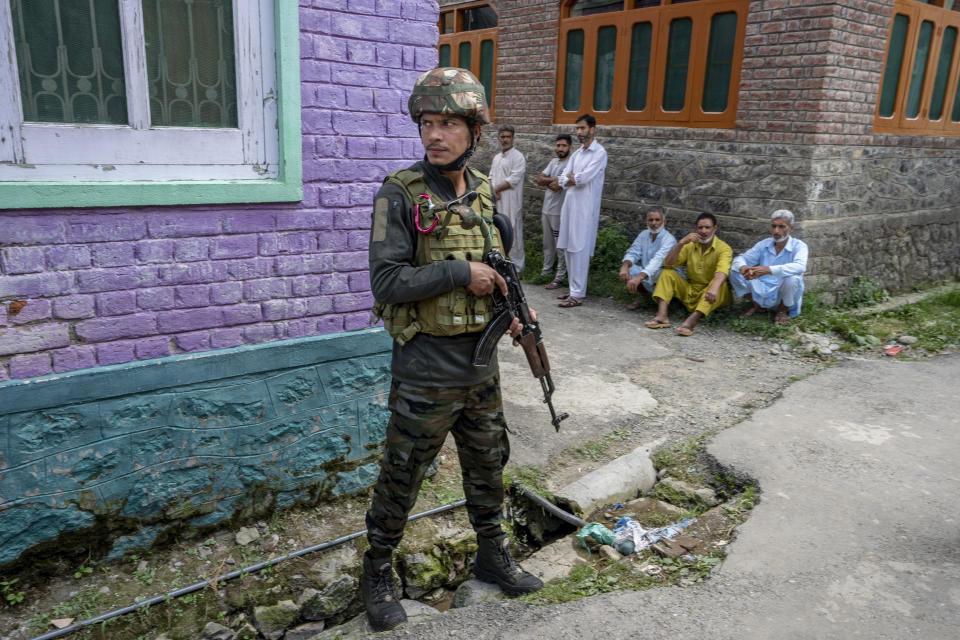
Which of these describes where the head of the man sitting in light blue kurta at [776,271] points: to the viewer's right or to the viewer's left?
to the viewer's left

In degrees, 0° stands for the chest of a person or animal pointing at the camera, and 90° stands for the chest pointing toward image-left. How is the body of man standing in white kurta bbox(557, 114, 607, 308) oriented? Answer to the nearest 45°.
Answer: approximately 45°

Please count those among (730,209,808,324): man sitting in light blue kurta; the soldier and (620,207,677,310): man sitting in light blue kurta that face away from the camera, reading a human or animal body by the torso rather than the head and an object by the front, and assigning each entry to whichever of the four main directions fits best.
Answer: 0

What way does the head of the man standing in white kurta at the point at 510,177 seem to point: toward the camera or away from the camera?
toward the camera

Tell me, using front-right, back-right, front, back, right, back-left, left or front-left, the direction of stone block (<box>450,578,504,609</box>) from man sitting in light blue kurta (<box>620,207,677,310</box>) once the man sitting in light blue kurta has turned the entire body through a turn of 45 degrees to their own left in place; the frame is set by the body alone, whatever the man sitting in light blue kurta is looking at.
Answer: front

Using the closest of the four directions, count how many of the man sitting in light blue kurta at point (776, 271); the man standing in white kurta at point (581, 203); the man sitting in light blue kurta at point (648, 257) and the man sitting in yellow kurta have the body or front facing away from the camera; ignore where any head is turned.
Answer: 0

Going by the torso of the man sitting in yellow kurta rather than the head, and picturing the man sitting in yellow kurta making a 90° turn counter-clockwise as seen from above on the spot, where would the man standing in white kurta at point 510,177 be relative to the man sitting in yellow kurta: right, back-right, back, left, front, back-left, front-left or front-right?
back

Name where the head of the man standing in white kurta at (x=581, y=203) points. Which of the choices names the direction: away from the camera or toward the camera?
toward the camera

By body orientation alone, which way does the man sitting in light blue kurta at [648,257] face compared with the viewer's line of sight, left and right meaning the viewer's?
facing the viewer and to the left of the viewer

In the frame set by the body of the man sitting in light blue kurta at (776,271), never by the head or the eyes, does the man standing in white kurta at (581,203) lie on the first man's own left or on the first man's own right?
on the first man's own right

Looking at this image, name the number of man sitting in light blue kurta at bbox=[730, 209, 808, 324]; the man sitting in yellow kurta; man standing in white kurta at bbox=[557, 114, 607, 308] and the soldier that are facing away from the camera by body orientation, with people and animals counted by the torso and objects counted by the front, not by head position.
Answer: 0

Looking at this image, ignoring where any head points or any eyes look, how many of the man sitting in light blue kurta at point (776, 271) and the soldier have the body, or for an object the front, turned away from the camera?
0

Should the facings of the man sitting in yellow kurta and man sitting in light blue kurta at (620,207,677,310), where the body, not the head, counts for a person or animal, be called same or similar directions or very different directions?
same or similar directions
